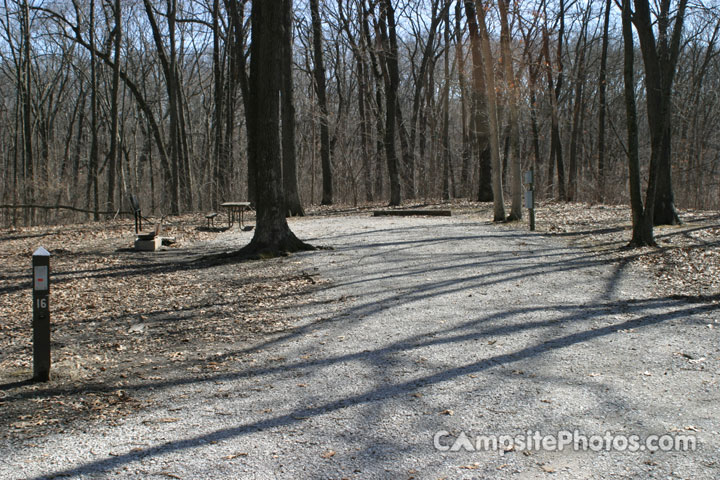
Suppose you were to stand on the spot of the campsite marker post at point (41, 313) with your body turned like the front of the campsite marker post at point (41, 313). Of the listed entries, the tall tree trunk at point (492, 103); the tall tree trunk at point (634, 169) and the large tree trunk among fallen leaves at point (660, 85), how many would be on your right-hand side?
0

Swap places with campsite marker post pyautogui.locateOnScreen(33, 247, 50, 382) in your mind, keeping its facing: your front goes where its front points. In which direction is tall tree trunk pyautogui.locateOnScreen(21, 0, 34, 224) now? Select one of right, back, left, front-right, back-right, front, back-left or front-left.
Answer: back

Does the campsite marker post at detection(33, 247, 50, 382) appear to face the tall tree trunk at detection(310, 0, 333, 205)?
no

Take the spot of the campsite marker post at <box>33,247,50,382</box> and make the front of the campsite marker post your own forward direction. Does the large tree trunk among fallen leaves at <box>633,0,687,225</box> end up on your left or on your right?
on your left

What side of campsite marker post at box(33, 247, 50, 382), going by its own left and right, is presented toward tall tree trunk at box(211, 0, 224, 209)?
back

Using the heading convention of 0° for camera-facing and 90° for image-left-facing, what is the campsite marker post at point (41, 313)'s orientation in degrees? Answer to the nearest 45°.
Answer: approximately 0°

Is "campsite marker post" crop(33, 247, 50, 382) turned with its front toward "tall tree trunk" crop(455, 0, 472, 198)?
no

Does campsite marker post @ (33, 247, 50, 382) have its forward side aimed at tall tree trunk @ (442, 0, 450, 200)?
no

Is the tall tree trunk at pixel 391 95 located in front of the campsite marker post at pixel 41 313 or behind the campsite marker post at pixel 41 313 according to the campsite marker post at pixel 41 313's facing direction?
behind

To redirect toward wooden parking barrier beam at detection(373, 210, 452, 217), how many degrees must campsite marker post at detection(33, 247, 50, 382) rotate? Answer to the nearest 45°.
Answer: approximately 135° to its left
